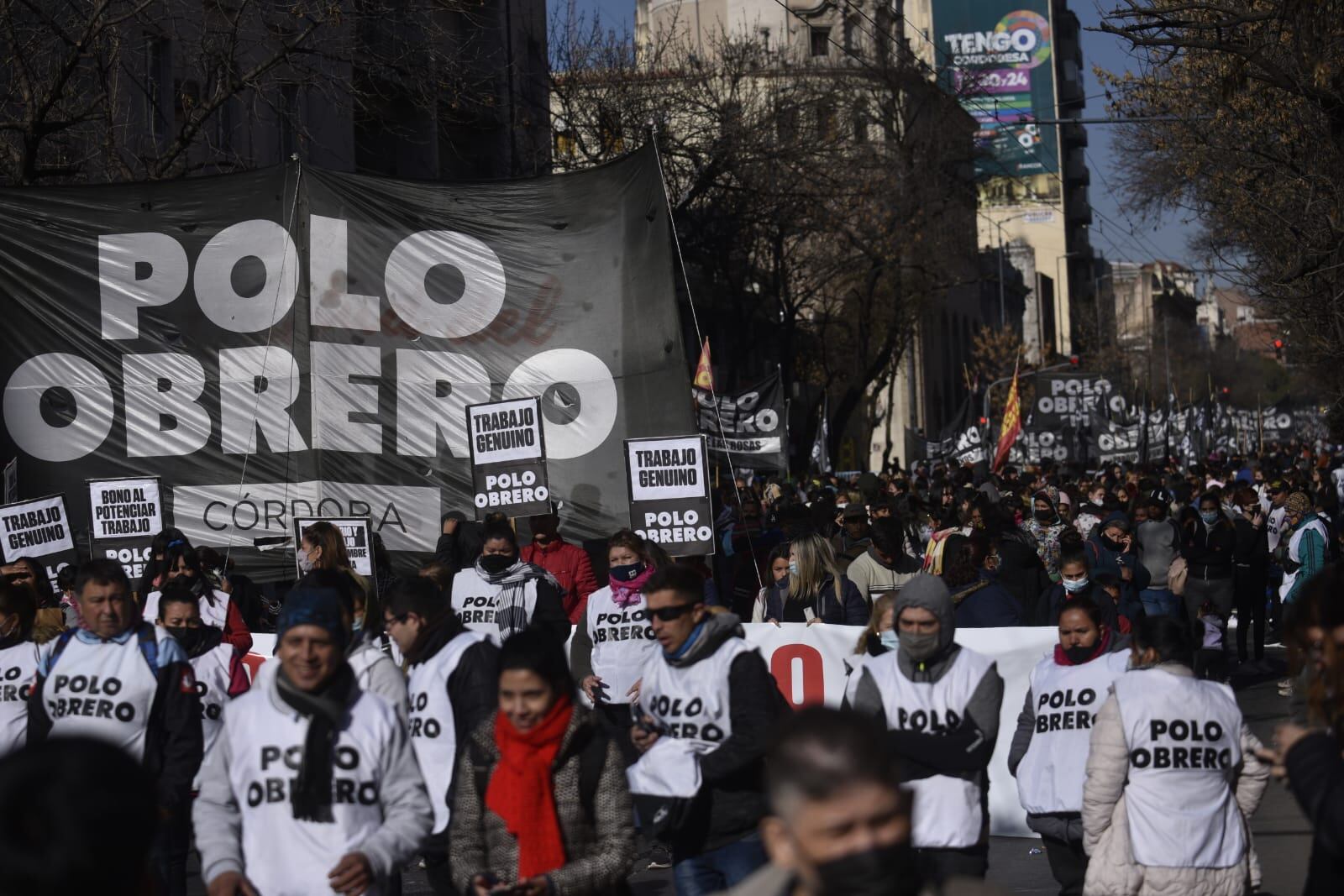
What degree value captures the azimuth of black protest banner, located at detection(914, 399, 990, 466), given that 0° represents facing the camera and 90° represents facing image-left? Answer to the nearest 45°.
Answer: approximately 0°

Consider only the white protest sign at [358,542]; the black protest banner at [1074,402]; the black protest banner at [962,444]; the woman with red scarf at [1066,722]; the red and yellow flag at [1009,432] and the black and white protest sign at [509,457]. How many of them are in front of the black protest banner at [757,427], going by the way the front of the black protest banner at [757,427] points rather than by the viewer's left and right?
3

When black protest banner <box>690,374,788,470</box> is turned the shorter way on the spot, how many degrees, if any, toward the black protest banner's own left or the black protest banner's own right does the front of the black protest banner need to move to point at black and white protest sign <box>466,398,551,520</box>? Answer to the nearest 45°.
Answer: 0° — it already faces it

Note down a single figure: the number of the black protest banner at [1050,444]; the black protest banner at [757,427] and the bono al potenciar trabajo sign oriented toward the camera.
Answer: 3

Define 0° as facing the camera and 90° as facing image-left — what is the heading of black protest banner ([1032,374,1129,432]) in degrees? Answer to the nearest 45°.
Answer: approximately 0°

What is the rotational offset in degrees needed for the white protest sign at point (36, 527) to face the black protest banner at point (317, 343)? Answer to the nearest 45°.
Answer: approximately 90° to its left

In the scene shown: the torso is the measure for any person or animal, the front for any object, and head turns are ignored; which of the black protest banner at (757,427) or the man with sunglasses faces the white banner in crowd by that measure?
the black protest banner

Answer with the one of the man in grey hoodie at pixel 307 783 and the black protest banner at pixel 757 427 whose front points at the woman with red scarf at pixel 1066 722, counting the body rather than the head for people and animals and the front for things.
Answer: the black protest banner

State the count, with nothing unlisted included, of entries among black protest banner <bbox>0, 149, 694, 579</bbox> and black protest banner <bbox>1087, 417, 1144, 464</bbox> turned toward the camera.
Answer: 2

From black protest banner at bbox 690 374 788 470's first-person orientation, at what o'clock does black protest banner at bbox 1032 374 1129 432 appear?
black protest banner at bbox 1032 374 1129 432 is roughly at 7 o'clock from black protest banner at bbox 690 374 788 470.

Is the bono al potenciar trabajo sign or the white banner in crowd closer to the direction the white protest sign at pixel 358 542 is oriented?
the white banner in crowd

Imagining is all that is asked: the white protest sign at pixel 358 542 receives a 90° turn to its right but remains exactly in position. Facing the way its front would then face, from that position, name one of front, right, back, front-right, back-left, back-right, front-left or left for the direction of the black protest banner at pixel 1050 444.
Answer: back-right
